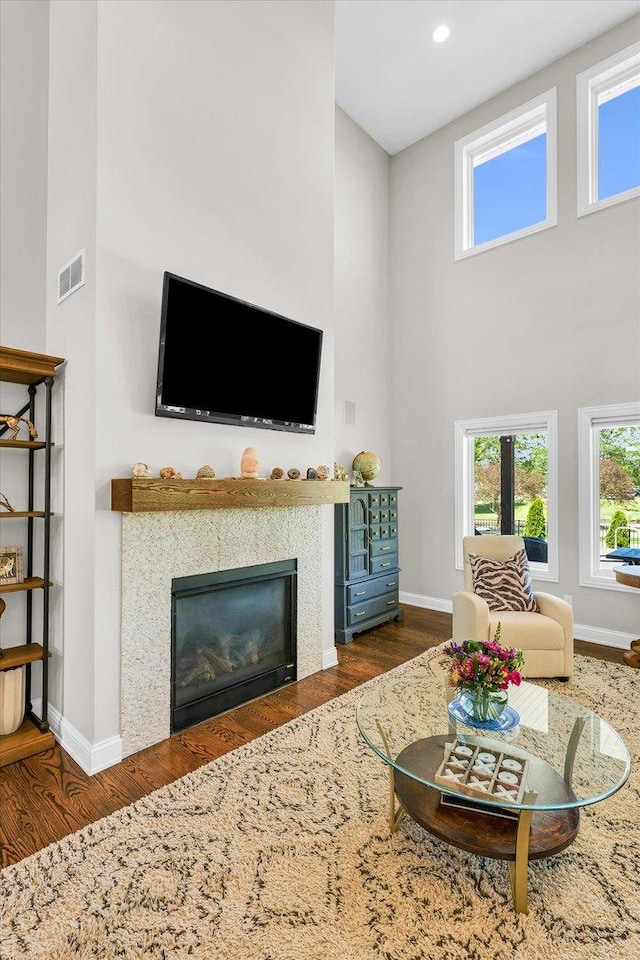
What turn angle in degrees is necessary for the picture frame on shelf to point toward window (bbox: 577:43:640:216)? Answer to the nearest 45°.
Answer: approximately 90° to its left

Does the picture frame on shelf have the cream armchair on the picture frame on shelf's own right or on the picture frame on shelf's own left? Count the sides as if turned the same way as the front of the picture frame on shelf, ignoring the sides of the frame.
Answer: on the picture frame on shelf's own left

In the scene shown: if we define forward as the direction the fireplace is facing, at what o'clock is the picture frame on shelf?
The picture frame on shelf is roughly at 4 o'clock from the fireplace.

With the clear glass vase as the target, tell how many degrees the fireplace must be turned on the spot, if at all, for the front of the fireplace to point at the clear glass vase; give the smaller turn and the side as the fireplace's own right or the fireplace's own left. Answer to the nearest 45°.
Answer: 0° — it already faces it

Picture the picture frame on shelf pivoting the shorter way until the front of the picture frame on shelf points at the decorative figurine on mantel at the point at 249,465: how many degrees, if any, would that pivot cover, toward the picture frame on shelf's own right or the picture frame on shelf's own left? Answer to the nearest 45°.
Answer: approximately 90° to the picture frame on shelf's own left

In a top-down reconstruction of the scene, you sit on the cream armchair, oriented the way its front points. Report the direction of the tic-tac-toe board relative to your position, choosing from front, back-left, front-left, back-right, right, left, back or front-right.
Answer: front-right

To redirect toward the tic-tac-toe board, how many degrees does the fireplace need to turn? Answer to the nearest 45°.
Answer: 0° — it already faces it

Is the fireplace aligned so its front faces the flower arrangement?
yes

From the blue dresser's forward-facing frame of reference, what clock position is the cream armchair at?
The cream armchair is roughly at 12 o'clock from the blue dresser.

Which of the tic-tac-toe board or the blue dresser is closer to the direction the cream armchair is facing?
the tic-tac-toe board

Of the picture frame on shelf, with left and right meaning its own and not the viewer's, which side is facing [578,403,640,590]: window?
left

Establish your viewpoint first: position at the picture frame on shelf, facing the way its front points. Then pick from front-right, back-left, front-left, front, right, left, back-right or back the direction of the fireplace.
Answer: left

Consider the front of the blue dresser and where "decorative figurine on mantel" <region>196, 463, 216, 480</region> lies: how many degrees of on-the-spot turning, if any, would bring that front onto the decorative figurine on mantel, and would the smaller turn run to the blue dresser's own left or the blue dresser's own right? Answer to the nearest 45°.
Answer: approximately 90° to the blue dresser's own right

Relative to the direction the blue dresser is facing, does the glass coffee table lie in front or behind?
in front

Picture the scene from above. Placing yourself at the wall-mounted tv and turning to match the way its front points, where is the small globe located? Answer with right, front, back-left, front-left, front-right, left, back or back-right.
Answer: left
